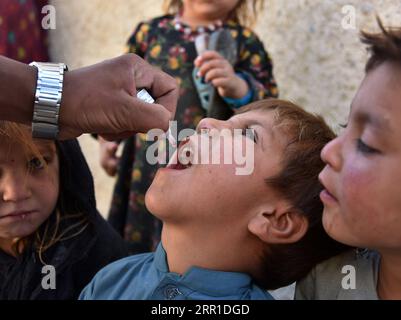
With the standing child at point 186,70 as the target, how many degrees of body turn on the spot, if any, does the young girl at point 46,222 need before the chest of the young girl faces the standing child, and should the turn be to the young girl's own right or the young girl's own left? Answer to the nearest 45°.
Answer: approximately 135° to the young girl's own left

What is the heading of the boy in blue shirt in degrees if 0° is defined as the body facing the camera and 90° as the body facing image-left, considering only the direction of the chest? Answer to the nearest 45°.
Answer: approximately 45°

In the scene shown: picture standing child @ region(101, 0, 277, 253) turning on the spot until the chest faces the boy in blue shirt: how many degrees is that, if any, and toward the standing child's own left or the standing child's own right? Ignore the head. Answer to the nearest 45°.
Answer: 0° — they already face them

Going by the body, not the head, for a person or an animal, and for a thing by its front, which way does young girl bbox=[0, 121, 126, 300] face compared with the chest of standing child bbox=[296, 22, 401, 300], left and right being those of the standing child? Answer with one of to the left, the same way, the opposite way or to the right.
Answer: to the left

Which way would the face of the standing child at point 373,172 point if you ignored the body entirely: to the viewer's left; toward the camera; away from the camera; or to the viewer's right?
to the viewer's left

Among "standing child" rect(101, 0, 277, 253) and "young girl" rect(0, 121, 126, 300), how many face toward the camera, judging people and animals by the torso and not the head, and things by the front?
2

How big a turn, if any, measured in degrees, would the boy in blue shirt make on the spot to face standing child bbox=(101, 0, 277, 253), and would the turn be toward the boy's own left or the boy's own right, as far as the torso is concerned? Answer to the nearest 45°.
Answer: approximately 135° to the boy's own right

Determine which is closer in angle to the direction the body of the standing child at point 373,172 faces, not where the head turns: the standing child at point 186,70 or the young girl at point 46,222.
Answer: the young girl

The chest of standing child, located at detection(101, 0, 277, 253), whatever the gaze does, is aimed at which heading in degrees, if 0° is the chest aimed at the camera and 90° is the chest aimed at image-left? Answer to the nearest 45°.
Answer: approximately 0°
